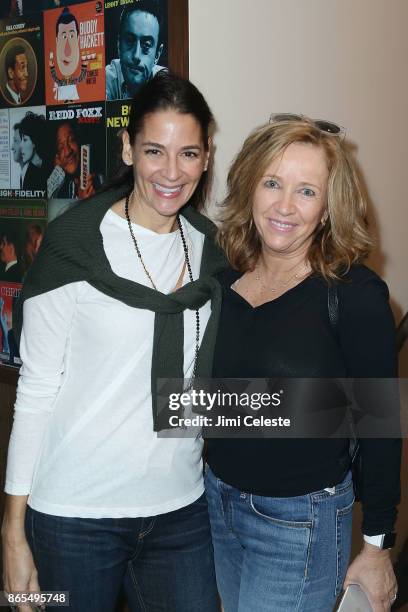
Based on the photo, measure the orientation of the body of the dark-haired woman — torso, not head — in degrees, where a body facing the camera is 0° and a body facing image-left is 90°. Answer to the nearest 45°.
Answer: approximately 315°

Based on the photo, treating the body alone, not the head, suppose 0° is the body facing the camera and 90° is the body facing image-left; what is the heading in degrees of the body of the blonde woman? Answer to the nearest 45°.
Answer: approximately 45°
